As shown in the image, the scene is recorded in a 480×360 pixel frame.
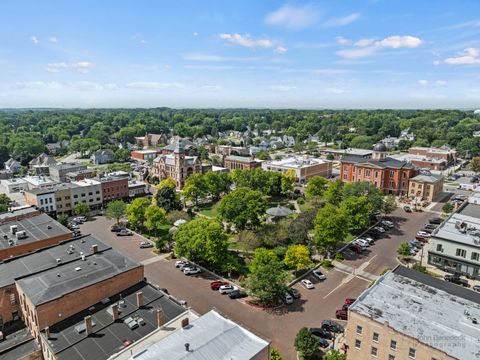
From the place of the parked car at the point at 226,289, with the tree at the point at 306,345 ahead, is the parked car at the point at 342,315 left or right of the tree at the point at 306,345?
left

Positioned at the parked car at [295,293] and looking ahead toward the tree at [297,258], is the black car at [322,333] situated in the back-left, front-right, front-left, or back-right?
back-right

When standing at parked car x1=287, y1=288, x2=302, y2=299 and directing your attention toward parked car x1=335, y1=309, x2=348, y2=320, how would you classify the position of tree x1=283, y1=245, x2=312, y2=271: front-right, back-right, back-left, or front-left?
back-left

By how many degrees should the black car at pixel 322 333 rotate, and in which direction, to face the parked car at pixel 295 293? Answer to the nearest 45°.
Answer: approximately 180°

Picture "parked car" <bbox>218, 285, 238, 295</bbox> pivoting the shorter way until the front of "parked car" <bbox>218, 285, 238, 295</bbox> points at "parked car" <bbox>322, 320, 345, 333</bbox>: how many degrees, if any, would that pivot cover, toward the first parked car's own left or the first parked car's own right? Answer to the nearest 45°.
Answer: approximately 45° to the first parked car's own right
